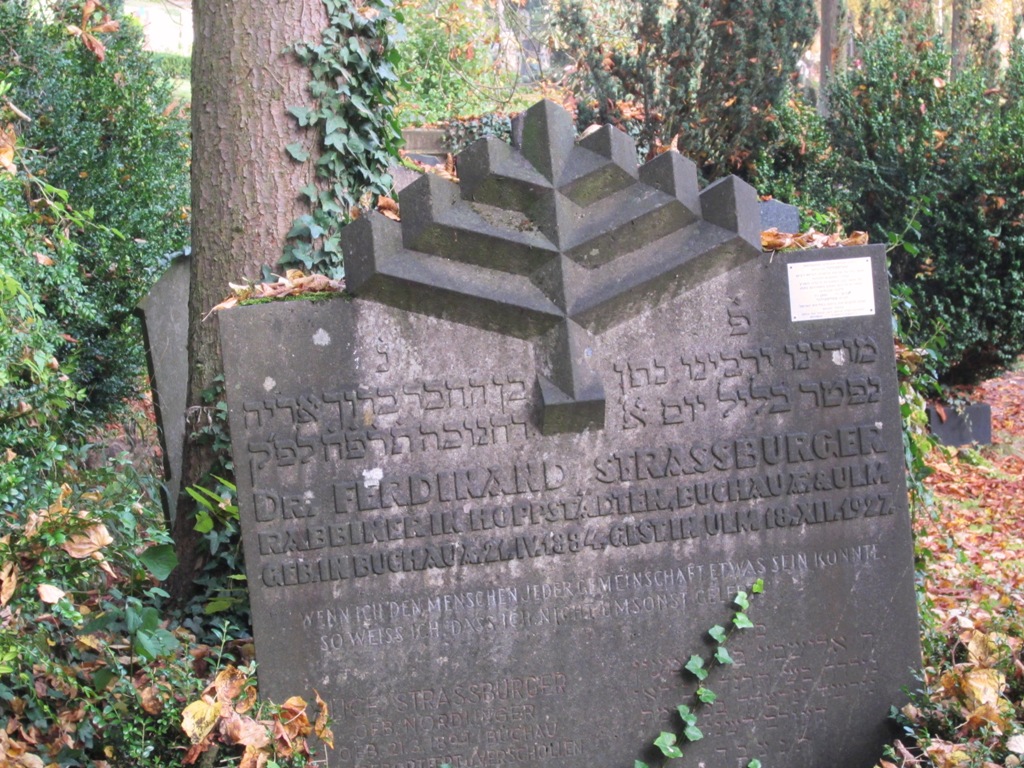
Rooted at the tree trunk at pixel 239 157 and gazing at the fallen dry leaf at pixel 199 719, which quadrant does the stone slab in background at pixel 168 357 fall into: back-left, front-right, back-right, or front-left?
back-right

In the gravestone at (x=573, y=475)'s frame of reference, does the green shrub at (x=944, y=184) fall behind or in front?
behind

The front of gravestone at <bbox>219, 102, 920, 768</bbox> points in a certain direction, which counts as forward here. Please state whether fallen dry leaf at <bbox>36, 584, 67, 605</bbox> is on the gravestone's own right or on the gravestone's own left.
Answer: on the gravestone's own right

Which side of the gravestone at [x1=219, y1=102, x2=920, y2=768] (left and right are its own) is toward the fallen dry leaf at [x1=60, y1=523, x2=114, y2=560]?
right

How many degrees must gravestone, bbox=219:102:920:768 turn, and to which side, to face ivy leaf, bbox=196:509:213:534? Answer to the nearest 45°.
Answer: approximately 90° to its right

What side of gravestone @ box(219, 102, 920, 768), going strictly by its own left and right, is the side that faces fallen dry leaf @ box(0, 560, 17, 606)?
right

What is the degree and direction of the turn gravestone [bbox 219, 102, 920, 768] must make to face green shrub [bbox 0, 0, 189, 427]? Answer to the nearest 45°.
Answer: approximately 135° to its right

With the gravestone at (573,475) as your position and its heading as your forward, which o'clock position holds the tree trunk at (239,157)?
The tree trunk is roughly at 4 o'clock from the gravestone.

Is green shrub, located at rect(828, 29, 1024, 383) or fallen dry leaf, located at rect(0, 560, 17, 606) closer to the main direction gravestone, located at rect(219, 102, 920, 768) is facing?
the fallen dry leaf

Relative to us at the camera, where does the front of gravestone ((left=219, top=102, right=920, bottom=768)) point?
facing the viewer

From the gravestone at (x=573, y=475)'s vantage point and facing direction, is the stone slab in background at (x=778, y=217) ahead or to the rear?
to the rear

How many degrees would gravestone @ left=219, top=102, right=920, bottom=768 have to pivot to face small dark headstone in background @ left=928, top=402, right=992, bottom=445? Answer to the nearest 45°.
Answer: approximately 135° to its left
